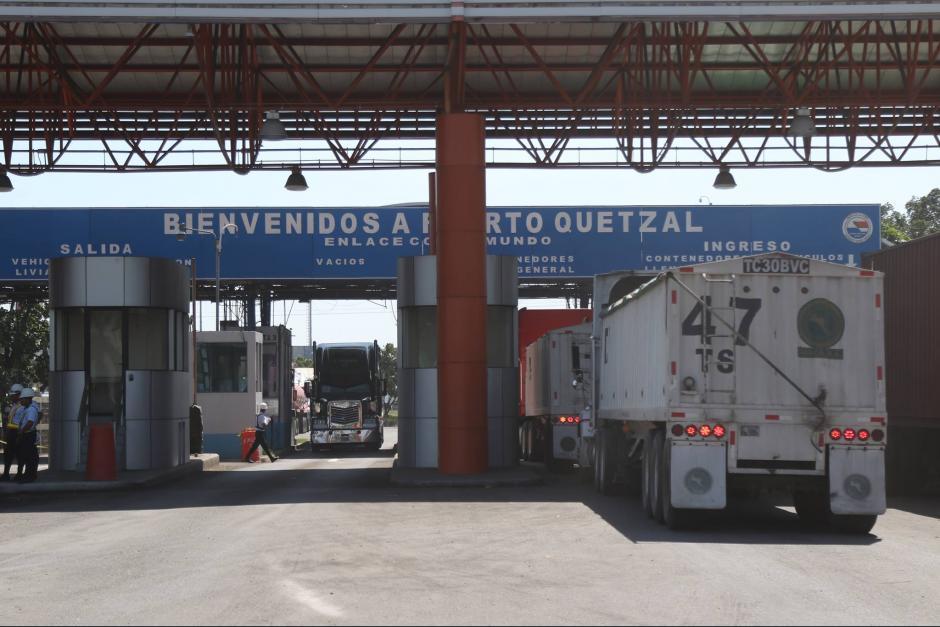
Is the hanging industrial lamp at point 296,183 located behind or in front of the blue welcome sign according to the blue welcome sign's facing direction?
in front

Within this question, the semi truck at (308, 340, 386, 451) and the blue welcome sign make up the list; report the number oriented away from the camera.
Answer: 0

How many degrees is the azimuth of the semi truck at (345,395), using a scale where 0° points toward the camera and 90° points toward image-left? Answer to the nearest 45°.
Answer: approximately 0°

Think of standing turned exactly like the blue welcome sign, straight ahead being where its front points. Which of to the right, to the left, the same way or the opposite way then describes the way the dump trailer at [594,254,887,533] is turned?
the opposite way

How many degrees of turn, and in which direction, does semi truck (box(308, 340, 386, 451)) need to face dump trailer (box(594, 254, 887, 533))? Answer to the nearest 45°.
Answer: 0° — it already faces it

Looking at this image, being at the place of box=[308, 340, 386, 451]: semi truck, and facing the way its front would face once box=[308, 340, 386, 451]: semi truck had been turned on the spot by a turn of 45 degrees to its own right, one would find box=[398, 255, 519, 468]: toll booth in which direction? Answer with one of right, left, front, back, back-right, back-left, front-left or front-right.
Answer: front-left

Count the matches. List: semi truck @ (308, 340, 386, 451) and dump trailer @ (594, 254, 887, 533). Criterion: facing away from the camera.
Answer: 1

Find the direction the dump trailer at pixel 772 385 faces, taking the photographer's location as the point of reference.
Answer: facing away from the viewer

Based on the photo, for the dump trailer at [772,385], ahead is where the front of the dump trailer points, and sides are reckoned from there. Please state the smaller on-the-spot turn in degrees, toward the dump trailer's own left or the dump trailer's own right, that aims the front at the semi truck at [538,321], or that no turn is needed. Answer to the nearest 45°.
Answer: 0° — it already faces it

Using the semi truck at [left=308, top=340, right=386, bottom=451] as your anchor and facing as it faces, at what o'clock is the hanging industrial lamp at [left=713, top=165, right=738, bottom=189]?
The hanging industrial lamp is roughly at 11 o'clock from the semi truck.
